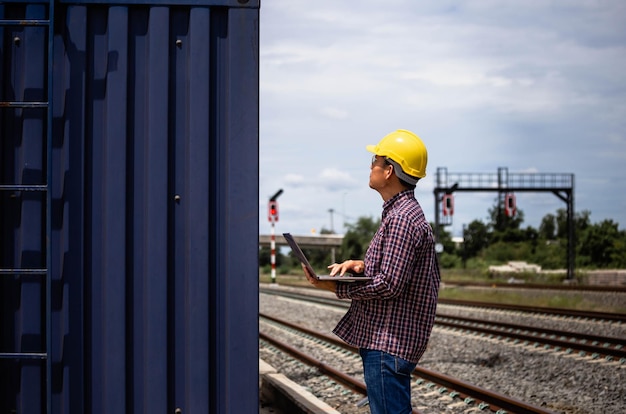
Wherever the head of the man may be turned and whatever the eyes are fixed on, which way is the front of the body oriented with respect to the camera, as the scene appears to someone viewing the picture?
to the viewer's left

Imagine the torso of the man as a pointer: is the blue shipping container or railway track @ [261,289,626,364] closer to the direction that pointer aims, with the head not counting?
the blue shipping container

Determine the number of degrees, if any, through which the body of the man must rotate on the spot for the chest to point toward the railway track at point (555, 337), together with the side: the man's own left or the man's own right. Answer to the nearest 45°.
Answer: approximately 90° to the man's own right

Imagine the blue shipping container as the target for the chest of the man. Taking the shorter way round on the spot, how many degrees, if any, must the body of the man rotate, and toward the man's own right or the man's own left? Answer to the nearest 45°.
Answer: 0° — they already face it

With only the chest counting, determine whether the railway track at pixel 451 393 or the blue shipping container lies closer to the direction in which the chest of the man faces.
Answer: the blue shipping container
